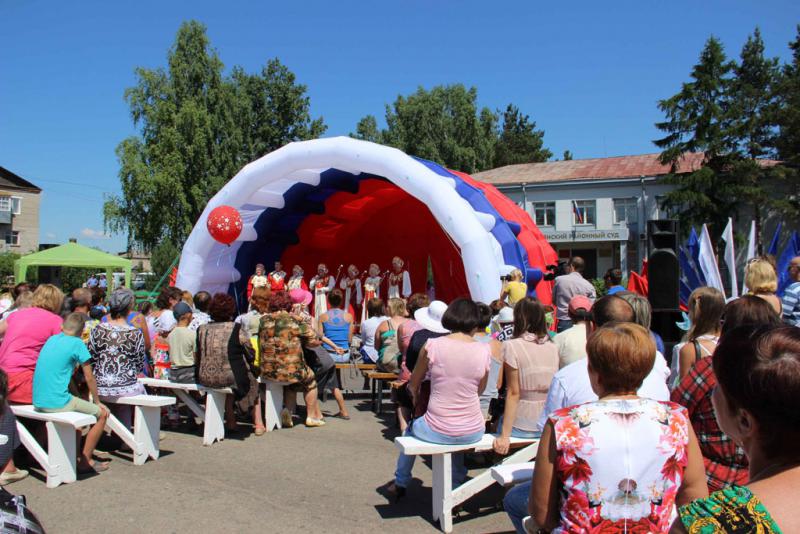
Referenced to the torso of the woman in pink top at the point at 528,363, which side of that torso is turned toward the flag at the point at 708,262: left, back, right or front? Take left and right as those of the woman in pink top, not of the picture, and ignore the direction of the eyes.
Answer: front

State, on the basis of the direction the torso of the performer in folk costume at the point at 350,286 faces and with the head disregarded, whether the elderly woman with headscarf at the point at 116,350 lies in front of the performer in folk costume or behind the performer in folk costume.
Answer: in front

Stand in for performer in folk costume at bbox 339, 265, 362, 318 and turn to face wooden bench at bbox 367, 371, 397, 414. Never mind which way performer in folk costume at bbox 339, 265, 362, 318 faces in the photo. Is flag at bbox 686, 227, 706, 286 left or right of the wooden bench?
left

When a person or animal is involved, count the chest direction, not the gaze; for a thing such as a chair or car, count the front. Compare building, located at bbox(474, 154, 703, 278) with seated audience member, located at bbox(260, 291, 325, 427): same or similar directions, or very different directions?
very different directions

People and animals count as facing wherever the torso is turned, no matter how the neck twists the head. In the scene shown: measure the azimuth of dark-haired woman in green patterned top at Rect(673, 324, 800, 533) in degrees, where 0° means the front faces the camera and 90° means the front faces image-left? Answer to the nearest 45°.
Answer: approximately 135°

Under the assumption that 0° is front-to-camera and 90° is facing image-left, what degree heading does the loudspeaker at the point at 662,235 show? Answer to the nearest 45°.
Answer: approximately 0°

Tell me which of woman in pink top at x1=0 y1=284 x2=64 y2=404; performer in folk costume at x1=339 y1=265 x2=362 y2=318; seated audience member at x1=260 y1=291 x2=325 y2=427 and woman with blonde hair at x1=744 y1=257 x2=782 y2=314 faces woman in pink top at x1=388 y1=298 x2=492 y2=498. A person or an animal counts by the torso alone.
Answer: the performer in folk costume

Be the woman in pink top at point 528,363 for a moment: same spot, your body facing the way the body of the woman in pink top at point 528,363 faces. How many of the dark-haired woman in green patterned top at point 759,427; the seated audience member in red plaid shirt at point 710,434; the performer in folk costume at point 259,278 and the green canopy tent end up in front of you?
2

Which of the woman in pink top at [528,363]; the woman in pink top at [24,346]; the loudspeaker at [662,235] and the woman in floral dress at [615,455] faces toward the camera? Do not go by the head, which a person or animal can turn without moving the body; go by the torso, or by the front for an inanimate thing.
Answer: the loudspeaker

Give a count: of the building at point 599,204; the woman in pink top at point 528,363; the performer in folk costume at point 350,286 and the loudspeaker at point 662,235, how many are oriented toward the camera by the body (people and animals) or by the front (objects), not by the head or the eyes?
3

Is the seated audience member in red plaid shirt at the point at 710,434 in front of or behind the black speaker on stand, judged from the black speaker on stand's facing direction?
in front

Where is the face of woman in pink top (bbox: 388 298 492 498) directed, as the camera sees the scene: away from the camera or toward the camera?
away from the camera

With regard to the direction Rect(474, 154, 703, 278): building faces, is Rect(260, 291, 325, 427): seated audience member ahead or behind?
ahead

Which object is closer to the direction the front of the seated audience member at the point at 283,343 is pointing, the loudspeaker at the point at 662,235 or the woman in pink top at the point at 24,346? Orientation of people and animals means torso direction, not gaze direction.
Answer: the loudspeaker
